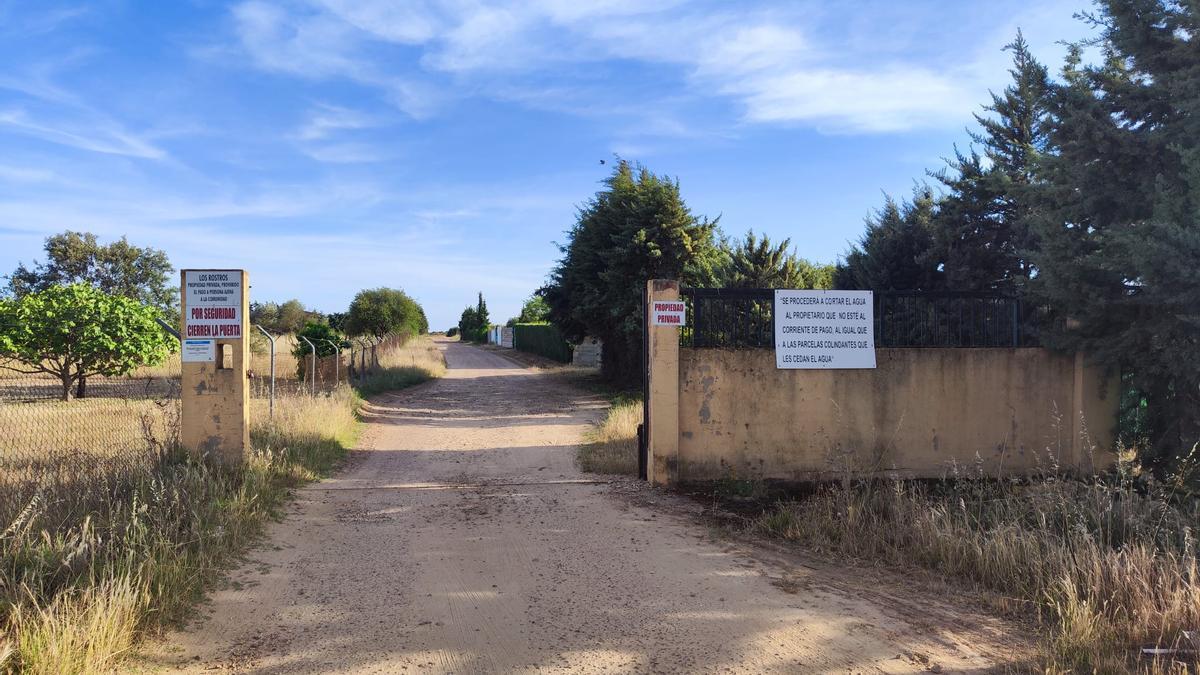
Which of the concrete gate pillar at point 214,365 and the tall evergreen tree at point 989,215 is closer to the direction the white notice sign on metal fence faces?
the concrete gate pillar

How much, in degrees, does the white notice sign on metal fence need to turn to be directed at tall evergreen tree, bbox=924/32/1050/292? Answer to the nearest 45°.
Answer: approximately 135° to its left

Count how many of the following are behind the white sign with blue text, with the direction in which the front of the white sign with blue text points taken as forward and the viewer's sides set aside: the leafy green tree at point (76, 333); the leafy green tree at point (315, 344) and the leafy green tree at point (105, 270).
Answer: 3

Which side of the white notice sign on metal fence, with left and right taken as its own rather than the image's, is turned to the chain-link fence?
right

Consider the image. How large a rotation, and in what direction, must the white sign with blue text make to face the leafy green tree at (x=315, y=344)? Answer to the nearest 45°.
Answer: approximately 180°

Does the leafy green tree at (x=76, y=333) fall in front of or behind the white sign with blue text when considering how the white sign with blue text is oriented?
behind

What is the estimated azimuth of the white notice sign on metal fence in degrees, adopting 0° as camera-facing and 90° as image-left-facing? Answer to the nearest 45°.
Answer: approximately 0°

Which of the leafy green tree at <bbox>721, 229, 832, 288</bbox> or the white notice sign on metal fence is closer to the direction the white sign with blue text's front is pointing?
the white notice sign on metal fence

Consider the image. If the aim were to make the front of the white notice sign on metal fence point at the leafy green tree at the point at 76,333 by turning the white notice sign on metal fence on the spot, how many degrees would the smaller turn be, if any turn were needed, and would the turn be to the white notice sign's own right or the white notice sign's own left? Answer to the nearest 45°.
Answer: approximately 90° to the white notice sign's own right

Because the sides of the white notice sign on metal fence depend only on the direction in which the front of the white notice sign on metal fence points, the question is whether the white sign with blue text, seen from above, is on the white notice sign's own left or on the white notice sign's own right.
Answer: on the white notice sign's own right

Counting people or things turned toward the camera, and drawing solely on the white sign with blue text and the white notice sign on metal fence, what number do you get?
2

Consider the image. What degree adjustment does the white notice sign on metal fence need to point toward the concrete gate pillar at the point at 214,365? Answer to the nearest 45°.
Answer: approximately 90° to its right

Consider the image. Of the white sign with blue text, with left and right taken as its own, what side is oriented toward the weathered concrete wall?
left
